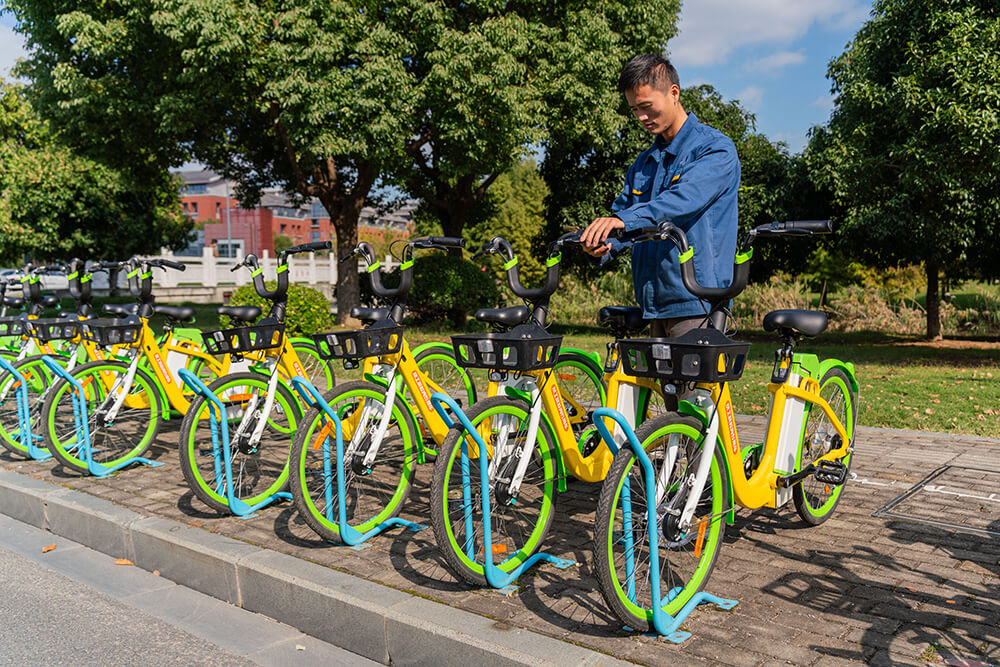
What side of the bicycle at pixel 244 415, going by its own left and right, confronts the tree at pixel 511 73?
back

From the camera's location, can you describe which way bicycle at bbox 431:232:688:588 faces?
facing the viewer and to the left of the viewer

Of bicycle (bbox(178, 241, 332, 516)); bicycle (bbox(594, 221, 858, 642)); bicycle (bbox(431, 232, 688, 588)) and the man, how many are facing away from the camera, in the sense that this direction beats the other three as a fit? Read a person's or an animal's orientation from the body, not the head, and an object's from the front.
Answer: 0

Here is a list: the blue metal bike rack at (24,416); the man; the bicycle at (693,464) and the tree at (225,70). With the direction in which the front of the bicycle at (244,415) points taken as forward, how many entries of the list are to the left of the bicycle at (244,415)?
2

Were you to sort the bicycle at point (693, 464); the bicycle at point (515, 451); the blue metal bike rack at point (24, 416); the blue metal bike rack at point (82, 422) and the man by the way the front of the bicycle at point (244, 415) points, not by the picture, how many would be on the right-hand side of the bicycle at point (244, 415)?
2

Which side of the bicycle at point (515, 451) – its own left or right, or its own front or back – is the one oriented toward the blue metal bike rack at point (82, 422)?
right

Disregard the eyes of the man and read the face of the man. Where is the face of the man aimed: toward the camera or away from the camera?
toward the camera

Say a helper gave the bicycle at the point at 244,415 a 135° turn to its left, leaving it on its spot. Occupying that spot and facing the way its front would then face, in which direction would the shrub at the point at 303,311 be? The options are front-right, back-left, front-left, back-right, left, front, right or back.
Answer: left

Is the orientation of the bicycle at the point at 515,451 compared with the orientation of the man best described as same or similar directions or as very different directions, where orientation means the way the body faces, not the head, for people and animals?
same or similar directions

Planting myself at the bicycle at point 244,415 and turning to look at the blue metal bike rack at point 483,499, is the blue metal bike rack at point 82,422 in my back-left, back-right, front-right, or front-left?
back-right

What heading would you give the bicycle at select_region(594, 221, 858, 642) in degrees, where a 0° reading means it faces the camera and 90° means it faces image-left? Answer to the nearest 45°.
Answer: approximately 45°

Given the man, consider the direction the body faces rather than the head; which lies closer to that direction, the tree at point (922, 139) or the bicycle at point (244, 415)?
the bicycle

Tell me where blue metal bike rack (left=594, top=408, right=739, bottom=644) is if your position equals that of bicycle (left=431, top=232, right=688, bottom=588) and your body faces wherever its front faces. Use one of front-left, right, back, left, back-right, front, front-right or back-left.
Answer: left

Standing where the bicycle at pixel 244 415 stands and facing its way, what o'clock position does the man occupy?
The man is roughly at 9 o'clock from the bicycle.
